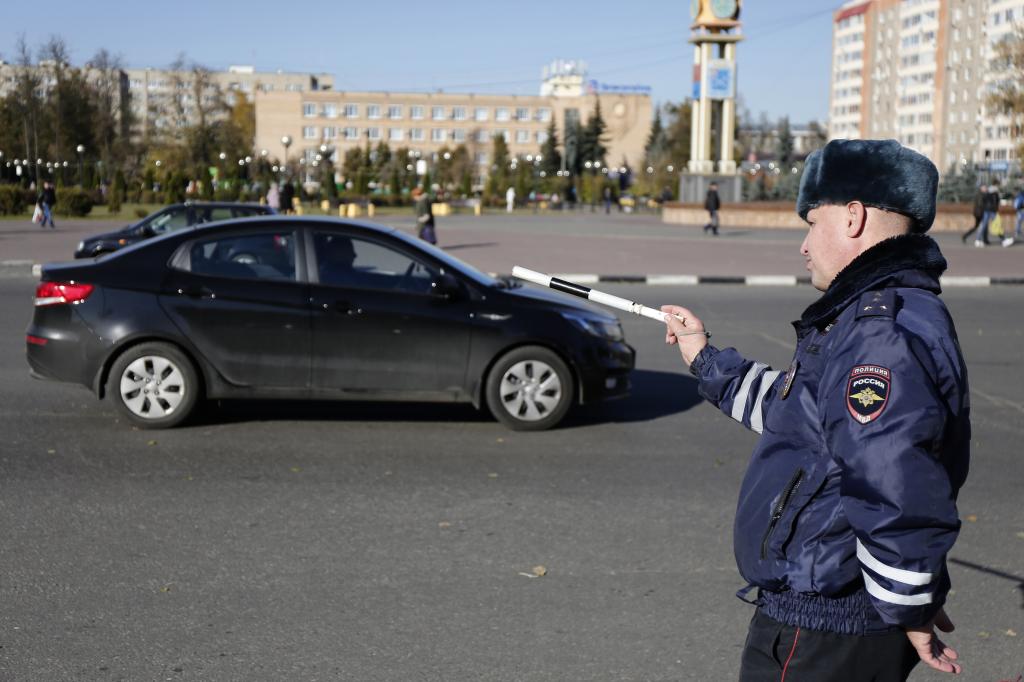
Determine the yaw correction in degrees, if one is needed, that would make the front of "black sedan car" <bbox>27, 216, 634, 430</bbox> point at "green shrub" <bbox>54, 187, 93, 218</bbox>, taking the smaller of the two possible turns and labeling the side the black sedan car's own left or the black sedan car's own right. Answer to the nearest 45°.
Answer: approximately 90° to the black sedan car's own left

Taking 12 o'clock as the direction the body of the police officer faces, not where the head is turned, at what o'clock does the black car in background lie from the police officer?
The black car in background is roughly at 2 o'clock from the police officer.

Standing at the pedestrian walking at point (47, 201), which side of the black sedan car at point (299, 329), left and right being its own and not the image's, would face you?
left

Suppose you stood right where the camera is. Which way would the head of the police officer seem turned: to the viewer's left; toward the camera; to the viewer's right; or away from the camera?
to the viewer's left

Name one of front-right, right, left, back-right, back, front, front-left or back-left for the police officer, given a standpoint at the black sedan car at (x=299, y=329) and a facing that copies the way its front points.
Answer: right

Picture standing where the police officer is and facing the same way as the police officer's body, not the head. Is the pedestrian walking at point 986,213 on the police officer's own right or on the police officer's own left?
on the police officer's own right

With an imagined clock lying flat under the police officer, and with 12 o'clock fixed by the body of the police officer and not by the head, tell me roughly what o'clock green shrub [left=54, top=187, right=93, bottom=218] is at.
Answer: The green shrub is roughly at 2 o'clock from the police officer.

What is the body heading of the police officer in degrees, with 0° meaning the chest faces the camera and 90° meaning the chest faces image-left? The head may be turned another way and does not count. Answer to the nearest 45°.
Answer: approximately 90°

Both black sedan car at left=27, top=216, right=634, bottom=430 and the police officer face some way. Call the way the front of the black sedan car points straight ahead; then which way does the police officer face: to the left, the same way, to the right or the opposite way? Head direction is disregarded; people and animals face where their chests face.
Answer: the opposite way

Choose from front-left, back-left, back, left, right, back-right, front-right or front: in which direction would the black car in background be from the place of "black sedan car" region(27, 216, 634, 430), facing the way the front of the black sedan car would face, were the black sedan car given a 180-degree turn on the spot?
right

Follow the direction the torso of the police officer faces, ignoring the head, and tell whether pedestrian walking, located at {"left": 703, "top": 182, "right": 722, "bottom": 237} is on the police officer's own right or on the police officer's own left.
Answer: on the police officer's own right

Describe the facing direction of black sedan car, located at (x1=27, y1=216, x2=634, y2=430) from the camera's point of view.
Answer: facing to the right of the viewer

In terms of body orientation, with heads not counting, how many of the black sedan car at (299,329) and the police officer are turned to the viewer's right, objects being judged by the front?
1

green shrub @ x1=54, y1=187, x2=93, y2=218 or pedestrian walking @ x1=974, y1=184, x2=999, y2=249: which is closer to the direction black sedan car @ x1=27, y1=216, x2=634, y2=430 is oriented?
the pedestrian walking

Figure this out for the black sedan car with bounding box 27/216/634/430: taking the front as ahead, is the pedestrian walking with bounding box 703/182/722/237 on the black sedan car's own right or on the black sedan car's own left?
on the black sedan car's own left
